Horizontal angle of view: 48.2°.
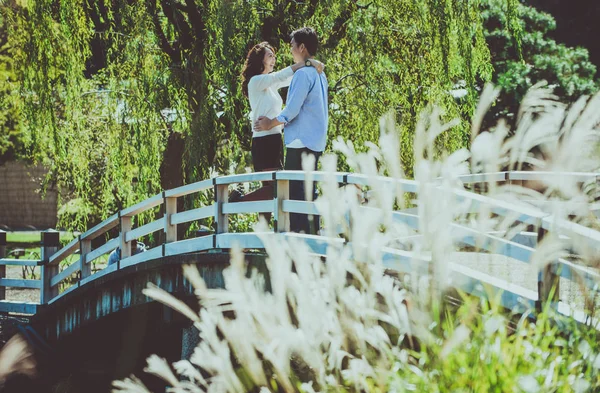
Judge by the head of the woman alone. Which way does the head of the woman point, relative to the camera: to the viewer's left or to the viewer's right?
to the viewer's right

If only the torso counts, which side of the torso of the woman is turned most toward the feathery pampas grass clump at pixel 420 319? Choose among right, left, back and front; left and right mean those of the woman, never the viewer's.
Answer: right

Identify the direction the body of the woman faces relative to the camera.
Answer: to the viewer's right

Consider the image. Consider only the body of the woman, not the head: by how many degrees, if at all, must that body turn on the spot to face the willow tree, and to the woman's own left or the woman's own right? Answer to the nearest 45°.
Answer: approximately 90° to the woman's own left
